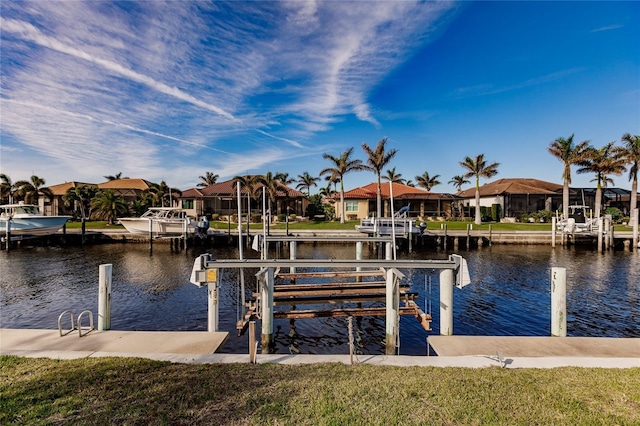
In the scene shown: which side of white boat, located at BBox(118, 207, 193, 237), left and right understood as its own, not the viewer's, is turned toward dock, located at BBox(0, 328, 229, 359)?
left

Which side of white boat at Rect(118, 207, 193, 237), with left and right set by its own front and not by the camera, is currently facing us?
left

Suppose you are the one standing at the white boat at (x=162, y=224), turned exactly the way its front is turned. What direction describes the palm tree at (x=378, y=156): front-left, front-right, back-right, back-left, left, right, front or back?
back

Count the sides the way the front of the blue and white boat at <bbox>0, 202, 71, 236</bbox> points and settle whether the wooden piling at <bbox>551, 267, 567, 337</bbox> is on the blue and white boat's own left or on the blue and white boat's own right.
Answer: on the blue and white boat's own right

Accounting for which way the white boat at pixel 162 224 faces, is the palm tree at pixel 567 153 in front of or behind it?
behind

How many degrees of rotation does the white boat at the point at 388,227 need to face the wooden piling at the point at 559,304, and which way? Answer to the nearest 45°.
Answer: approximately 90° to its left

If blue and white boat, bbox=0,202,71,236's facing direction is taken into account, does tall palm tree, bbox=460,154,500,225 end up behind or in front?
in front

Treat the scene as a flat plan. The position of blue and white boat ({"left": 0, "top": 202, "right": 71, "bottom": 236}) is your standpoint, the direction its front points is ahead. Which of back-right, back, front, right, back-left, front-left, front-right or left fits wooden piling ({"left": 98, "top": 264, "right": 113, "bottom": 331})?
right

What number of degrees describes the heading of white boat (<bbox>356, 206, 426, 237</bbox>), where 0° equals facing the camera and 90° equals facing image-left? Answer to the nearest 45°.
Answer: approximately 90°

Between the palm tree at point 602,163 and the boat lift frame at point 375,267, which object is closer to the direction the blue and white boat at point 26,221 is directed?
the palm tree

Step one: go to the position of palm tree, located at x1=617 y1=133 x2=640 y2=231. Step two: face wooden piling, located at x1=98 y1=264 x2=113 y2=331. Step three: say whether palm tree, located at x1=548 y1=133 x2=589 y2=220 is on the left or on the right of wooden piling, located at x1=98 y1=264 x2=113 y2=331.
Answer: right

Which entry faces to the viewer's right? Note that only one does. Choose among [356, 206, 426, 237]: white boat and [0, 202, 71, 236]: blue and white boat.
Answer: [0, 202, 71, 236]: blue and white boat

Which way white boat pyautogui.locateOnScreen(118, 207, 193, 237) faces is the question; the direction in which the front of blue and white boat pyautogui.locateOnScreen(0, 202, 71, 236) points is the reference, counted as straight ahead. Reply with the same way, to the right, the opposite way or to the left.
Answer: the opposite way

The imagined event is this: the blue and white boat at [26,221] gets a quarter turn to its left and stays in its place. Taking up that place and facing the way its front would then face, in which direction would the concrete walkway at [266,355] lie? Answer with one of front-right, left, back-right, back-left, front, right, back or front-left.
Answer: back

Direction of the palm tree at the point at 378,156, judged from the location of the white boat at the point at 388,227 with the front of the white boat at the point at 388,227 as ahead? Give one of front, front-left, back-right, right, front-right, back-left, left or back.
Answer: right

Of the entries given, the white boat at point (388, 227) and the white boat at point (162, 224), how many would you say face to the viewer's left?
2

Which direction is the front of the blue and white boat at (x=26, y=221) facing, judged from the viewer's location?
facing to the right of the viewer
